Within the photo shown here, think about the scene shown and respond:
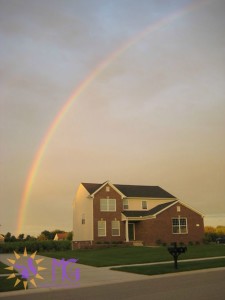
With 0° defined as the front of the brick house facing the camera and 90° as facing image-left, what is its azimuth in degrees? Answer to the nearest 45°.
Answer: approximately 0°

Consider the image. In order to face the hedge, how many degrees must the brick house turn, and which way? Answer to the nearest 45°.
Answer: approximately 90° to its right
